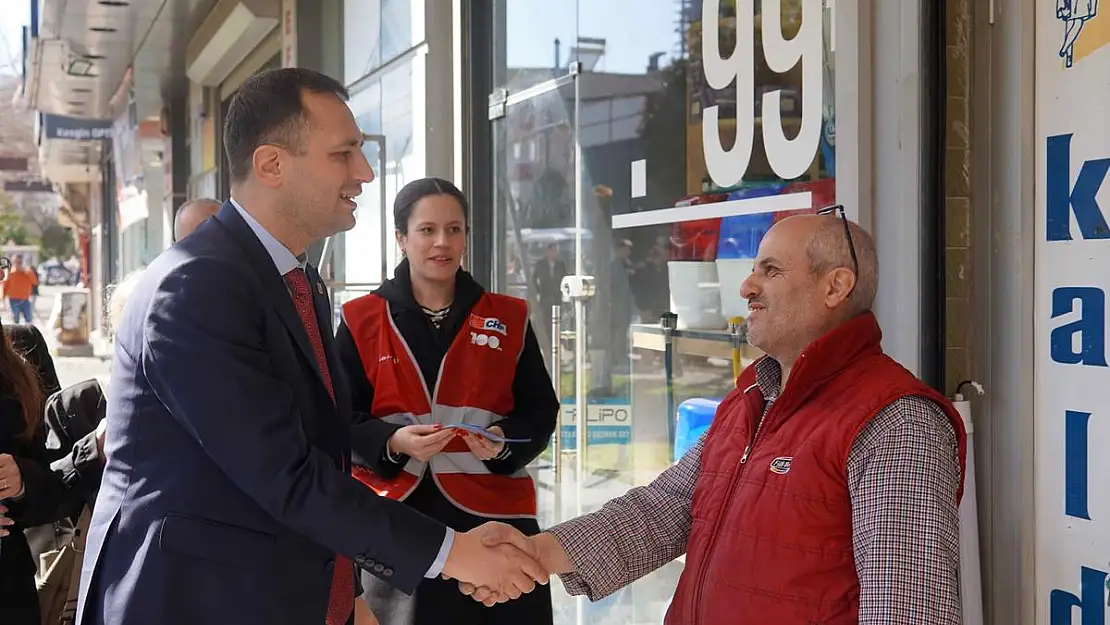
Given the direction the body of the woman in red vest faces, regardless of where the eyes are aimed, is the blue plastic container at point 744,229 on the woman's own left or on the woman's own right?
on the woman's own left

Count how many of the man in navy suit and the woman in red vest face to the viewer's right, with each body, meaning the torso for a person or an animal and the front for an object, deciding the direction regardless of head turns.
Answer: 1

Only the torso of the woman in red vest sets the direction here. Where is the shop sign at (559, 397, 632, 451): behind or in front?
behind

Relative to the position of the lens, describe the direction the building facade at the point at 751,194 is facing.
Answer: facing the viewer and to the left of the viewer

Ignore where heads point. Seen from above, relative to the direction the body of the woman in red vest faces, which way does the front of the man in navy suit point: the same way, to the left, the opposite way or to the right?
to the left

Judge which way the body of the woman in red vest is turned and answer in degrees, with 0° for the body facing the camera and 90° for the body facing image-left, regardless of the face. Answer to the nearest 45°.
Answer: approximately 0°

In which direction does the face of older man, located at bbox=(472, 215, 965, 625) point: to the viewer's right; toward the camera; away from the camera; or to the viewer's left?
to the viewer's left

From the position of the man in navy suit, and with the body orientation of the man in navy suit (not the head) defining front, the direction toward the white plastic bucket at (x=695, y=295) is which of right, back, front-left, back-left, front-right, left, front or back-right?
front-left

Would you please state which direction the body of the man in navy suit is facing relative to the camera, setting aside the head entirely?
to the viewer's right

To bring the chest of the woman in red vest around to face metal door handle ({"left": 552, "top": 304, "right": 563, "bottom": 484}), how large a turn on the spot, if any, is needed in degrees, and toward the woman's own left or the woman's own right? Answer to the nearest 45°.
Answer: approximately 180°

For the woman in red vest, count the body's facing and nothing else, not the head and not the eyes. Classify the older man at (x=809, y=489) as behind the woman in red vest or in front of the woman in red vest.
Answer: in front

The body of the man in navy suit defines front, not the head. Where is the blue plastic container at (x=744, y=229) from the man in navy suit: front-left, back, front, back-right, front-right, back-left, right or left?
front-left

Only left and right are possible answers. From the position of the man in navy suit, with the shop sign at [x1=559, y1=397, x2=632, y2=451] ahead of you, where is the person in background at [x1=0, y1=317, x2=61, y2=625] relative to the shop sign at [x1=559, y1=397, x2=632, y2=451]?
left

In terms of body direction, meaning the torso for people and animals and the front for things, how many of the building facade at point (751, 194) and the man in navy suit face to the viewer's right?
1

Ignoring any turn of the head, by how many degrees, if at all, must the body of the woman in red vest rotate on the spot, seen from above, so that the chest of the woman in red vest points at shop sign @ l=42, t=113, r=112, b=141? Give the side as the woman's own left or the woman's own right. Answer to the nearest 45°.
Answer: approximately 180°
